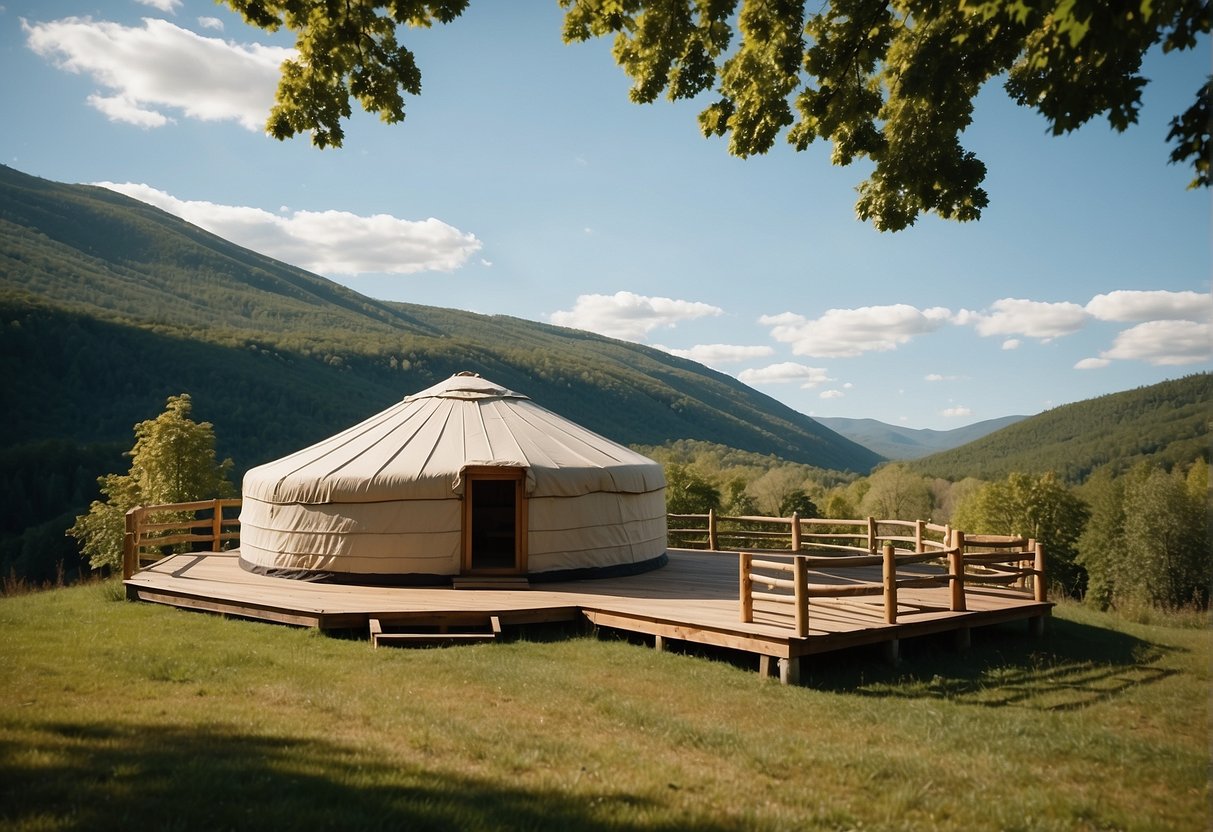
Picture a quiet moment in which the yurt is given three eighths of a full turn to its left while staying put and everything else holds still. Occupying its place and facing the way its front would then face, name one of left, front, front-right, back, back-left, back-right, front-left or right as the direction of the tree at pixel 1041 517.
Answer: front

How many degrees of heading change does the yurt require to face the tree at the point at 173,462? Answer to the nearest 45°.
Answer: approximately 135° to its right

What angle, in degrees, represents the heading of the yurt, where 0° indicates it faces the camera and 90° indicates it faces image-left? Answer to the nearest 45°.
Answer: approximately 0°

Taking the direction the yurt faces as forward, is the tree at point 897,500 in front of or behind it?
behind

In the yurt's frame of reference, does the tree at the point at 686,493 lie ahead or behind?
behind
